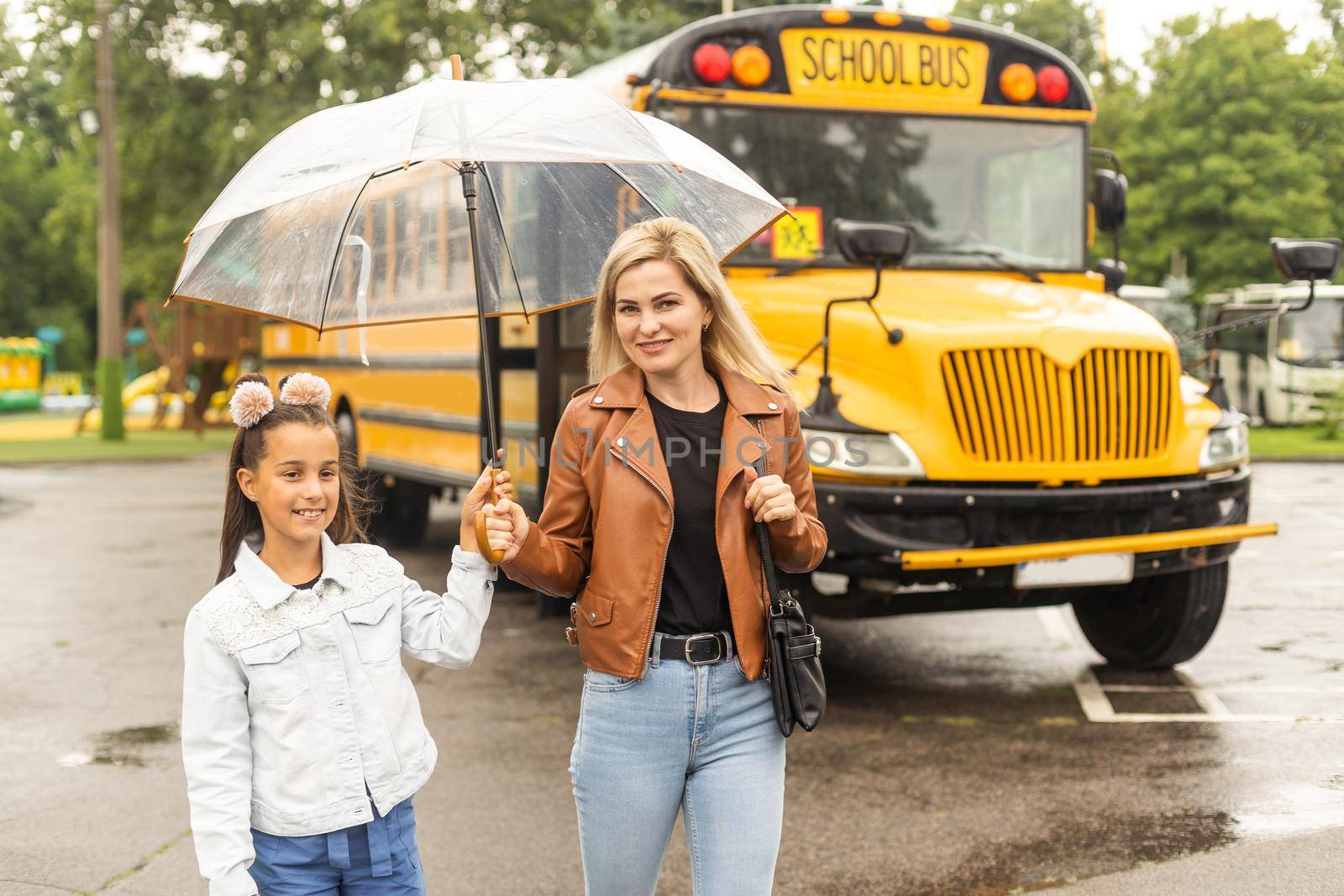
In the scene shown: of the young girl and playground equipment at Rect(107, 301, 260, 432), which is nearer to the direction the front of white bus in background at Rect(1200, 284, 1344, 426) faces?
the young girl

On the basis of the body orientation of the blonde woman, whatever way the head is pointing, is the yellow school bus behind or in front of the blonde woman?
behind

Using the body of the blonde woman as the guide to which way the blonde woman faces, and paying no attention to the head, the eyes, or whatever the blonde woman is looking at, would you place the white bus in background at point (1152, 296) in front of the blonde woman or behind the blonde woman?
behind

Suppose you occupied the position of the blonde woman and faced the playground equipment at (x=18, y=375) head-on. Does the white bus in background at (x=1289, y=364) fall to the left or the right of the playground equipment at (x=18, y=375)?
right

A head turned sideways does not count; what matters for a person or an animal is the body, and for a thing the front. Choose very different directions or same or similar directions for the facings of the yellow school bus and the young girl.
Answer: same or similar directions

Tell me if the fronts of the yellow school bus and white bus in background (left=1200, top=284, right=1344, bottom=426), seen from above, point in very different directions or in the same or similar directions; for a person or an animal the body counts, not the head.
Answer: same or similar directions

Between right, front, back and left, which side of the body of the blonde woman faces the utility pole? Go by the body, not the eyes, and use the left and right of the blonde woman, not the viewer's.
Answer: back

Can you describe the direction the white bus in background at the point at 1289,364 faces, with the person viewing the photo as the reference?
facing the viewer and to the right of the viewer

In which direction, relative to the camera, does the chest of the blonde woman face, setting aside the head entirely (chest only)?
toward the camera

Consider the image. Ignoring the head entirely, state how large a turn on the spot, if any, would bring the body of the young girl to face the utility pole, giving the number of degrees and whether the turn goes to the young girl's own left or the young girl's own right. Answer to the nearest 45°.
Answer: approximately 135° to the young girl's own left

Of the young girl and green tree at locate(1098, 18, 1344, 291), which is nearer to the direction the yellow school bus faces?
the young girl

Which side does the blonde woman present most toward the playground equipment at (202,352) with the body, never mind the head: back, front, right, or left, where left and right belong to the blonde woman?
back

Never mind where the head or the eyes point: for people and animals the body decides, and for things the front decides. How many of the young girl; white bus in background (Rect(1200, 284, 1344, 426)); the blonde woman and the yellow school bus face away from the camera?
0

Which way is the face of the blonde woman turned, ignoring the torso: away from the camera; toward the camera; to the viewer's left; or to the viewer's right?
toward the camera

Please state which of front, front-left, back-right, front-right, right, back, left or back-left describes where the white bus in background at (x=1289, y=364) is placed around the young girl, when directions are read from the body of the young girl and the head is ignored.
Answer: left
